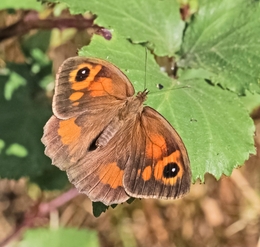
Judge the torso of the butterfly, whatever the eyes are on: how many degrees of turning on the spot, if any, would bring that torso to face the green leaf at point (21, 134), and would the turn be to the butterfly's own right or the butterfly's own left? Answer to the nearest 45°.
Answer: approximately 90° to the butterfly's own left

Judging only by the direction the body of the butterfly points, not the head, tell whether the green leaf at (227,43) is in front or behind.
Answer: in front

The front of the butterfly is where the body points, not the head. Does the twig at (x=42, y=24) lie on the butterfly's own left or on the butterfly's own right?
on the butterfly's own left

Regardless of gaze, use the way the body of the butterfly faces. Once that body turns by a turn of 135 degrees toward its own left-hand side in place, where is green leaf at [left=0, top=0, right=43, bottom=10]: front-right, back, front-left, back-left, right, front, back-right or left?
front-right

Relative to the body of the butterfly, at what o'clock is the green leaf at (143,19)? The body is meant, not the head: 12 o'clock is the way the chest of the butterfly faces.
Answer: The green leaf is roughly at 10 o'clock from the butterfly.

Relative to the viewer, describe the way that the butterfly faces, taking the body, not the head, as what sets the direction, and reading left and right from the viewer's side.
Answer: facing away from the viewer and to the right of the viewer
